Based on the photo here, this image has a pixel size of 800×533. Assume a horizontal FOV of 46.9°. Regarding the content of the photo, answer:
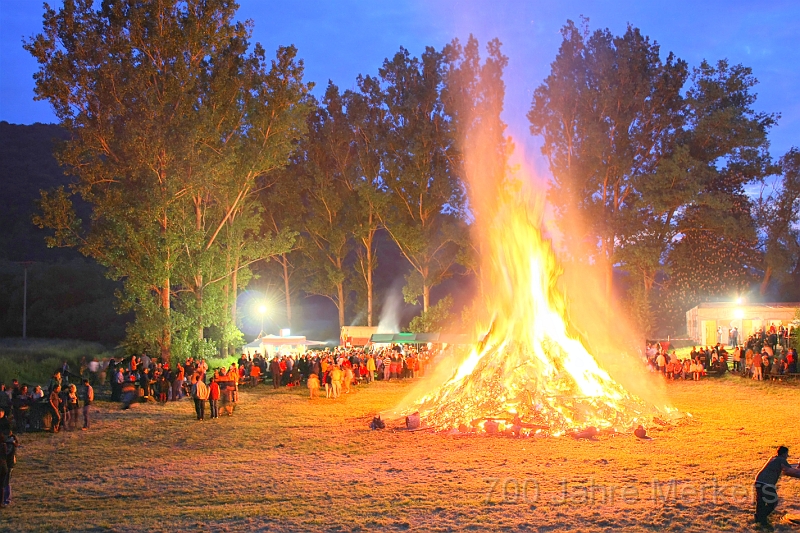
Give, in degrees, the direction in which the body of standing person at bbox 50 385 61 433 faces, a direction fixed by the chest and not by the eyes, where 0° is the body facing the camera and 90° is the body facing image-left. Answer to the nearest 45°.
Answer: approximately 270°

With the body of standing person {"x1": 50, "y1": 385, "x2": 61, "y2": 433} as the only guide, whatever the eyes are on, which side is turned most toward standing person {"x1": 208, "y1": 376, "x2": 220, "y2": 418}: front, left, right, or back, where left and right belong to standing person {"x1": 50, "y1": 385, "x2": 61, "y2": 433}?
front

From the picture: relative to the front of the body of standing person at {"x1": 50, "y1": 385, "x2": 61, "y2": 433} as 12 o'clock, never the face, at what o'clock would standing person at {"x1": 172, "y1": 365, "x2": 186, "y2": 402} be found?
standing person at {"x1": 172, "y1": 365, "x2": 186, "y2": 402} is roughly at 10 o'clock from standing person at {"x1": 50, "y1": 385, "x2": 61, "y2": 433}.

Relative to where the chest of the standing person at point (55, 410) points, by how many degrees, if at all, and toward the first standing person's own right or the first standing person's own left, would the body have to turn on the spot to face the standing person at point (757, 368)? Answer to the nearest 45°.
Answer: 0° — they already face them

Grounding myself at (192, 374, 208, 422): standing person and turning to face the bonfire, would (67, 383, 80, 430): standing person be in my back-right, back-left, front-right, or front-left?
back-right

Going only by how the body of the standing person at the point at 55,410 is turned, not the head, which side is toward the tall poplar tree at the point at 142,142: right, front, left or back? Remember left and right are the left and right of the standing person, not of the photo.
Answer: left

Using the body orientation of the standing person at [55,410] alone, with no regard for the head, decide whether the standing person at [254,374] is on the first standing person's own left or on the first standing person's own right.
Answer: on the first standing person's own left

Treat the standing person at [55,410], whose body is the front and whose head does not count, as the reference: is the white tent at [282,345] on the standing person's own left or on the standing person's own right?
on the standing person's own left

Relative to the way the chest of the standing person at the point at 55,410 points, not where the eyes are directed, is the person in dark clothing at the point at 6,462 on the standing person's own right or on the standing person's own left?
on the standing person's own right

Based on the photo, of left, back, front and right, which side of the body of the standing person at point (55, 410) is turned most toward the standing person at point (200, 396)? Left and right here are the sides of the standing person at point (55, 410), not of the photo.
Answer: front
